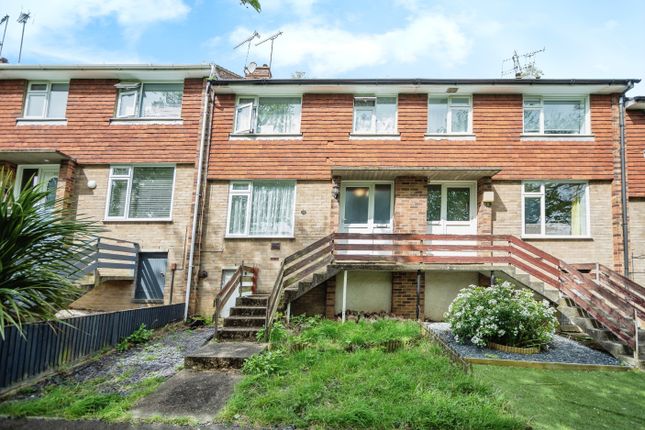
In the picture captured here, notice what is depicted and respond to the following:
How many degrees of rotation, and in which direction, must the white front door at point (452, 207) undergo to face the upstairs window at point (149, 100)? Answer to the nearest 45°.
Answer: approximately 90° to its right

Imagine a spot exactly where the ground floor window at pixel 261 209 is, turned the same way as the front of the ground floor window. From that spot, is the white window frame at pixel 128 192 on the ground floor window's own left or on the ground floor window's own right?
on the ground floor window's own right

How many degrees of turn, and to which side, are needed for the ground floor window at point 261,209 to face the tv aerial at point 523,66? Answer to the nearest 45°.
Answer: approximately 90° to its left

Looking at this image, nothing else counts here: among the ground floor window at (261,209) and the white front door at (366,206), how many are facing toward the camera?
2

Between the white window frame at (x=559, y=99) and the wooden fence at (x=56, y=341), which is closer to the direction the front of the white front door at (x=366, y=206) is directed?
the wooden fence

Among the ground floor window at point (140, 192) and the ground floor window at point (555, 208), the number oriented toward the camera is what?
2

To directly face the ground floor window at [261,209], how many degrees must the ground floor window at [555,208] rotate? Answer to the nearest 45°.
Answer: approximately 45° to its right

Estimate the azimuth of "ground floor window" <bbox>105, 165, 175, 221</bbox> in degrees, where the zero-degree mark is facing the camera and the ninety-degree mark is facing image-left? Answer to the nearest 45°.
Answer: approximately 0°

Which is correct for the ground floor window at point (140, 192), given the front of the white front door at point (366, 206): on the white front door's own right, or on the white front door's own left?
on the white front door's own right
